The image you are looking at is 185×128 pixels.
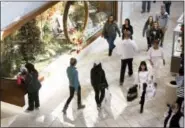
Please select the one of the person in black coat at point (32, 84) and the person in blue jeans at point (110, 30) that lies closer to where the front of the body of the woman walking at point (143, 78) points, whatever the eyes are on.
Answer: the person in black coat

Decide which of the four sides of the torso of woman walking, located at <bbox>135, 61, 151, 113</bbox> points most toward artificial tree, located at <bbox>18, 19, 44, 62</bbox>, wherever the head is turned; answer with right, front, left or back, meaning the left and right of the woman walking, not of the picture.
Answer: right

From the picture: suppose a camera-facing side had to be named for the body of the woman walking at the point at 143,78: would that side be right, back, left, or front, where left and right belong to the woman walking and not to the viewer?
front

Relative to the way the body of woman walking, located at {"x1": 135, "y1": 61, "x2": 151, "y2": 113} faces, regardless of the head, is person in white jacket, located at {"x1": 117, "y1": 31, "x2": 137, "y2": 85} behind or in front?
behind

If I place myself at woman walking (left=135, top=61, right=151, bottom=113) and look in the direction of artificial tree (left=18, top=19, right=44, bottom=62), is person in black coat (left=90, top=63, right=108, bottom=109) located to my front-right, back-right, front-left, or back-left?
front-left

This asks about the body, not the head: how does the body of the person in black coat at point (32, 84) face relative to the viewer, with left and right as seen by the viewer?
facing away from the viewer and to the left of the viewer

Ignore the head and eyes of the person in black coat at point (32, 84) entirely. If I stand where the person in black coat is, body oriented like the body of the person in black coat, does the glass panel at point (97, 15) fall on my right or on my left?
on my right
